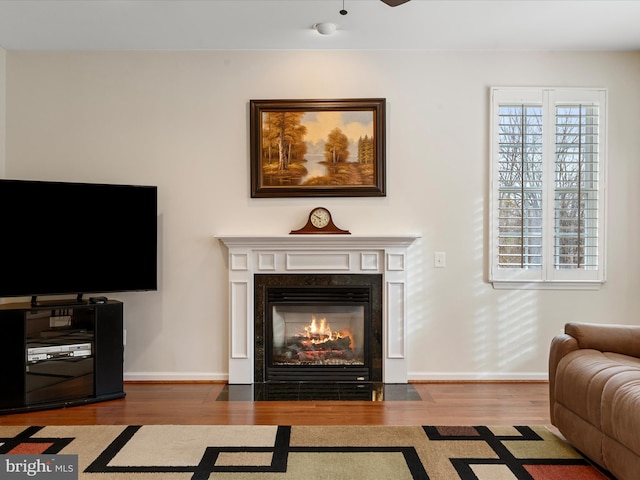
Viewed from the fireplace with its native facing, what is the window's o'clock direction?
The window is roughly at 9 o'clock from the fireplace.

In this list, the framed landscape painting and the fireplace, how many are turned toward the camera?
2

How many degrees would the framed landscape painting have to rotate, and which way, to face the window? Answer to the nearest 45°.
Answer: approximately 90° to its left

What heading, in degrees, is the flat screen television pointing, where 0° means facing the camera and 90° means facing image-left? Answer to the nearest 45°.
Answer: approximately 315°

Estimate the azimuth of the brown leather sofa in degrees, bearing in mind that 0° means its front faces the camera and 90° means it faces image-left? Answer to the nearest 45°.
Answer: approximately 45°

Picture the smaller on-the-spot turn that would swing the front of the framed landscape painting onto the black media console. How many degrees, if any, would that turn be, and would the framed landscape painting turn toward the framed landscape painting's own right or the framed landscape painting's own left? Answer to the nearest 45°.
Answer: approximately 90° to the framed landscape painting's own right

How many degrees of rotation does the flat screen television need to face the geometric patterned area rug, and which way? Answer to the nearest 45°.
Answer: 0° — it already faces it

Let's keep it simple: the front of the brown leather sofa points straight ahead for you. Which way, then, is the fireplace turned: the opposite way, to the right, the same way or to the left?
to the left

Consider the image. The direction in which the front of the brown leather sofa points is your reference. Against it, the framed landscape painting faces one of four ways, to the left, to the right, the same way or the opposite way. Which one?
to the left
